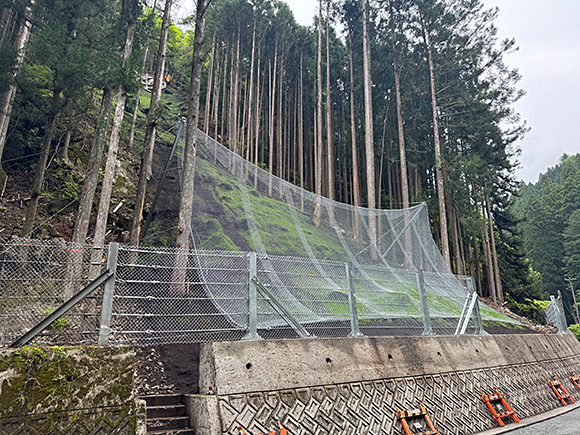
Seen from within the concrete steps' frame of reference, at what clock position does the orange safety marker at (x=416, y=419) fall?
The orange safety marker is roughly at 9 o'clock from the concrete steps.

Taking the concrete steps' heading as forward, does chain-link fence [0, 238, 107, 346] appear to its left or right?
on its right

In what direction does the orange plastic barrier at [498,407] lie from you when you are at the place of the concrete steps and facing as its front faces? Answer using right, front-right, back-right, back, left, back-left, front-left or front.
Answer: left

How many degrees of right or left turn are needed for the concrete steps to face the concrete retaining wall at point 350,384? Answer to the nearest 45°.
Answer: approximately 90° to its left

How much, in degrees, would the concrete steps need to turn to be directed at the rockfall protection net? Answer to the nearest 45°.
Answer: approximately 135° to its left

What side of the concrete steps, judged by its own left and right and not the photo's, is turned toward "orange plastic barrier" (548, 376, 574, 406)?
left

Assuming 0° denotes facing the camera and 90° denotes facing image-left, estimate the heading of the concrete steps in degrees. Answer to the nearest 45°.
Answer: approximately 0°

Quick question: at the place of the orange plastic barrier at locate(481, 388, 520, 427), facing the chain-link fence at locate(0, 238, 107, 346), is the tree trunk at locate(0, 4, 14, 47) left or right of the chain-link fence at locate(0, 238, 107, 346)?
right
